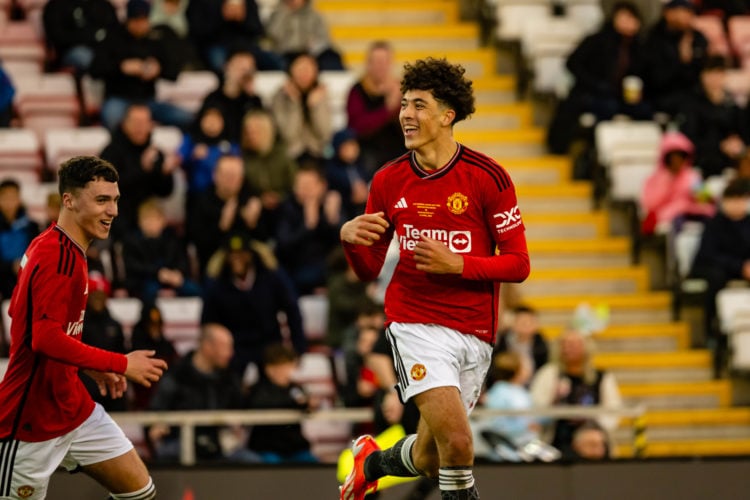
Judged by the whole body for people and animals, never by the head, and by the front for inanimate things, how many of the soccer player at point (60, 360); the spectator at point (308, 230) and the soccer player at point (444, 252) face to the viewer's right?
1

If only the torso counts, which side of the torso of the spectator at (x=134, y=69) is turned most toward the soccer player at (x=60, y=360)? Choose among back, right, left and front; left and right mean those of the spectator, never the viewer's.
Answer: front

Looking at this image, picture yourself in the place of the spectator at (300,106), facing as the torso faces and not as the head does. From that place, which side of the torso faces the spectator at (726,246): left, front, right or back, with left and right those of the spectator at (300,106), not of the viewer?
left

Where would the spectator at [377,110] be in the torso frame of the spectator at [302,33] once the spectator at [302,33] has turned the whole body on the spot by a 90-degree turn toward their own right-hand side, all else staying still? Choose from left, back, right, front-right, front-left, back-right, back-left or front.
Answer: back-left

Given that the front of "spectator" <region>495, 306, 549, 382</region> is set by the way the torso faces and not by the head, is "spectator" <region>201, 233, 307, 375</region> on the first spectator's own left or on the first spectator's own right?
on the first spectator's own right

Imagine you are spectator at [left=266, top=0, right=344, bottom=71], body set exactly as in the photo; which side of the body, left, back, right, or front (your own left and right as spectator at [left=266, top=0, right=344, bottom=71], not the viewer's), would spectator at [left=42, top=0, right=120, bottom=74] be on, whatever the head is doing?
right

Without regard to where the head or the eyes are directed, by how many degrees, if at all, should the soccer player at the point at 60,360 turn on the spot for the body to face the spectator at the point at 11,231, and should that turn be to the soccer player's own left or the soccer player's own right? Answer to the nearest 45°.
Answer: approximately 90° to the soccer player's own left
